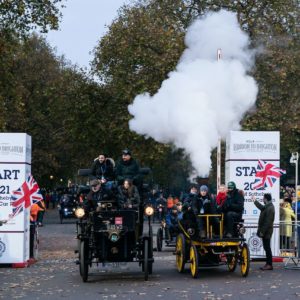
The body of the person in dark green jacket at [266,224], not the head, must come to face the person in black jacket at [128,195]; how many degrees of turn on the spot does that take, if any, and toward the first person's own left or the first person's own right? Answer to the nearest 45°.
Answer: approximately 45° to the first person's own left

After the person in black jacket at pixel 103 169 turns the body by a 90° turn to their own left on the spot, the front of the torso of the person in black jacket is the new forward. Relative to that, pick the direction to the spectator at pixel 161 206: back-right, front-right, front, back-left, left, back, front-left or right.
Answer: left

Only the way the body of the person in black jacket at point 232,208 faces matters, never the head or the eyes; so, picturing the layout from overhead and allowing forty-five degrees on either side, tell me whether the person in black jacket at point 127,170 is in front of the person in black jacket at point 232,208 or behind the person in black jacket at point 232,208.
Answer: in front

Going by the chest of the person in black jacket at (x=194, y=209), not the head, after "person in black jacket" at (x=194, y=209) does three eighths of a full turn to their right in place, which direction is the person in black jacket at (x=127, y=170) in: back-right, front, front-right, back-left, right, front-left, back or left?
front

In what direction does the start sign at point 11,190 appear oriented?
toward the camera

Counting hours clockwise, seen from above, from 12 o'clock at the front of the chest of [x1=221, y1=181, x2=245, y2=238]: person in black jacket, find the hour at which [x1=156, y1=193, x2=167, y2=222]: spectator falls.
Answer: The spectator is roughly at 4 o'clock from the person in black jacket.

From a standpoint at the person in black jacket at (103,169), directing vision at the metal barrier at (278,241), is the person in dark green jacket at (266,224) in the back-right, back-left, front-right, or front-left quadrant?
front-right

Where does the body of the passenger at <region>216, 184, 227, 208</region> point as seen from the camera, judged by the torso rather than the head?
toward the camera

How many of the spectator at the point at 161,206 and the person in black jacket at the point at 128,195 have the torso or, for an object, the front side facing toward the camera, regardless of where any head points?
2

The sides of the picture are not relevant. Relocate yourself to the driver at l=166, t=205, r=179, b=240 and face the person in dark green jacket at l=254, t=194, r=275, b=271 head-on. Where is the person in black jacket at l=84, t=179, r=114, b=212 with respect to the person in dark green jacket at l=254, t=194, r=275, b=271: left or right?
right

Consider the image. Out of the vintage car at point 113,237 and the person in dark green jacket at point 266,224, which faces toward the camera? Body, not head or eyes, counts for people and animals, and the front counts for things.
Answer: the vintage car

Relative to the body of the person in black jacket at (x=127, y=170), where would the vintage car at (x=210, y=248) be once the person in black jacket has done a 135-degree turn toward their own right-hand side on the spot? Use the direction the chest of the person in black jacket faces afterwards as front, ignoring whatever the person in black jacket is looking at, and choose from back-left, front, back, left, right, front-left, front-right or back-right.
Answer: back-right

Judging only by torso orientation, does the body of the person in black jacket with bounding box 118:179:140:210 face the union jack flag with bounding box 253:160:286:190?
no

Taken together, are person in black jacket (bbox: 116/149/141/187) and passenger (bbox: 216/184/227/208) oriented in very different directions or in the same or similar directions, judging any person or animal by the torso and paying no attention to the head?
same or similar directions

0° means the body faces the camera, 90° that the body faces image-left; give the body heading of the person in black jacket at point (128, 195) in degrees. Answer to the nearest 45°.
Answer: approximately 0°

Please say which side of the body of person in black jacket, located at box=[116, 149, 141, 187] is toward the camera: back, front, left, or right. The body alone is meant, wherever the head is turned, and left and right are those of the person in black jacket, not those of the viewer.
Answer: front

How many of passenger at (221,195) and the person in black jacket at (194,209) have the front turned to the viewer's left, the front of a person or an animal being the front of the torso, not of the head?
0

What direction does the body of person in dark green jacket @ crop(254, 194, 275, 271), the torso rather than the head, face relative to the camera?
to the viewer's left
